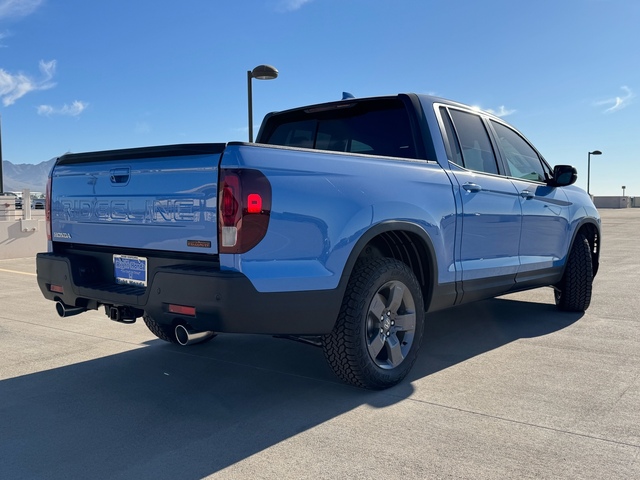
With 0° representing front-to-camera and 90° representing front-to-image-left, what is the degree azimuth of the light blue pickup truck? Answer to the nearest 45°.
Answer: approximately 225°
